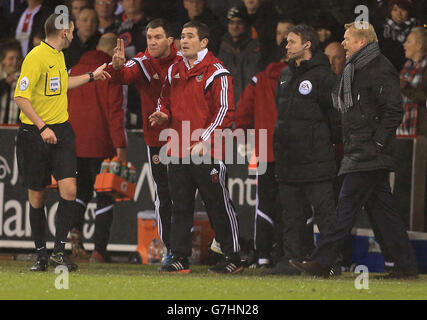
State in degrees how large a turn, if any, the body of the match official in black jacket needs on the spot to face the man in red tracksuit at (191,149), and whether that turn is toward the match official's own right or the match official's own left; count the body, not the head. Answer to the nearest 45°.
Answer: approximately 45° to the match official's own right

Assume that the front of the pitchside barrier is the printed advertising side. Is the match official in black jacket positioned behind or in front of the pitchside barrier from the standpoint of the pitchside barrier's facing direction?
in front

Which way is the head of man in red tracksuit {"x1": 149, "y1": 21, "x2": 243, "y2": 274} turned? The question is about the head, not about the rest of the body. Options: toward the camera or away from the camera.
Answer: toward the camera

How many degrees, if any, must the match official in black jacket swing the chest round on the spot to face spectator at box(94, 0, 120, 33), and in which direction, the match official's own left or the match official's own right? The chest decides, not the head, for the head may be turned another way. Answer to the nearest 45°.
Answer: approximately 90° to the match official's own right

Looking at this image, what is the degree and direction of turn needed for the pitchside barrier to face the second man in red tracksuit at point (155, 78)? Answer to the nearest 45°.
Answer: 0° — it already faces them

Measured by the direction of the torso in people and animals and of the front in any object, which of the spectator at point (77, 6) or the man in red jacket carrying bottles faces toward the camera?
the spectator

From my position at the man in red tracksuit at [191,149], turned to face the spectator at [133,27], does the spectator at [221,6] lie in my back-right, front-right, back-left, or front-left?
front-right

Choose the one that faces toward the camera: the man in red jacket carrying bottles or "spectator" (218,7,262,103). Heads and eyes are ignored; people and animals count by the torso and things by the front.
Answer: the spectator

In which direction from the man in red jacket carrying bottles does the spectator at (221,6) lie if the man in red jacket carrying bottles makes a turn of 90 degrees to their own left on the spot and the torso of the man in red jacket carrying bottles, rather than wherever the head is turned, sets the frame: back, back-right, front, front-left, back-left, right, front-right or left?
back-right

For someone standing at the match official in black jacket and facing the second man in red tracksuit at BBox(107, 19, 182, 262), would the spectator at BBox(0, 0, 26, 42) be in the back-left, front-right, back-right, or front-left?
front-right

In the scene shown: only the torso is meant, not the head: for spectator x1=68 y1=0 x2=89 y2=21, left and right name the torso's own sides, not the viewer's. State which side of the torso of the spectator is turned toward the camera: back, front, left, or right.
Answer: front
